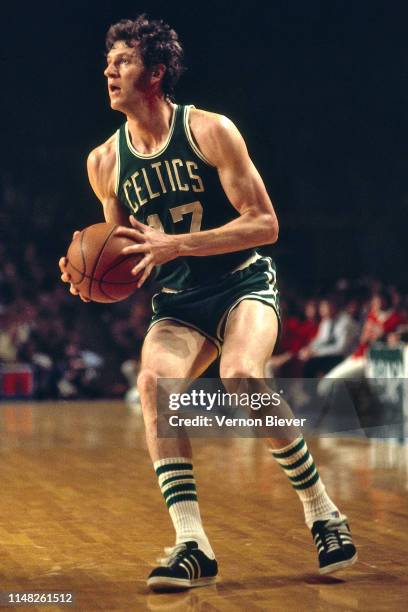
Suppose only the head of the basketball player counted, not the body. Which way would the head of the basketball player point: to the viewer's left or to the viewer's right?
to the viewer's left

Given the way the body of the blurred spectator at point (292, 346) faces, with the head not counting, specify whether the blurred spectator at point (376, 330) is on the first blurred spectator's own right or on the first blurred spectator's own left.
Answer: on the first blurred spectator's own left

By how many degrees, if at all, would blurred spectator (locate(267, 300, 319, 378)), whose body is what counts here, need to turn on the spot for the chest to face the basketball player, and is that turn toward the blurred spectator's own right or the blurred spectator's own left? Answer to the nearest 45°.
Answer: approximately 45° to the blurred spectator's own left

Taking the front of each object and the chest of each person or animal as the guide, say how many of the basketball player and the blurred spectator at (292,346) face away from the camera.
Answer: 0

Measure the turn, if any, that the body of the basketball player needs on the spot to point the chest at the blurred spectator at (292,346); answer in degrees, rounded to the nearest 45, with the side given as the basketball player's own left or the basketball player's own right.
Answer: approximately 135° to the basketball player's own right

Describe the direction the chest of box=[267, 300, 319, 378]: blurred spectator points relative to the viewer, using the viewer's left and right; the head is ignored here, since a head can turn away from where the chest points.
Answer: facing the viewer and to the left of the viewer

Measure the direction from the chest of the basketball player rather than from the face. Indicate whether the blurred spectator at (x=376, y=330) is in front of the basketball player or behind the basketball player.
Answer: behind
